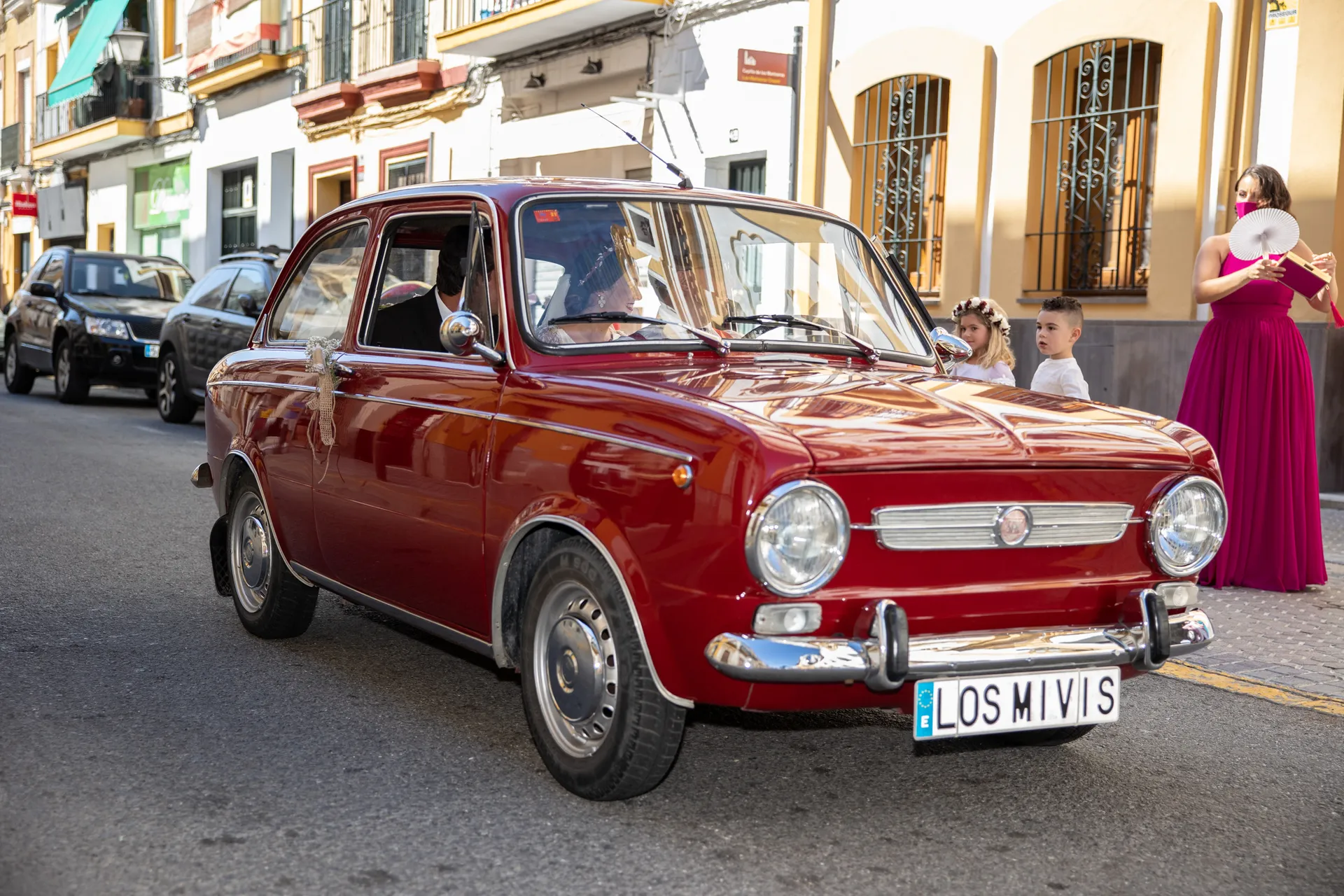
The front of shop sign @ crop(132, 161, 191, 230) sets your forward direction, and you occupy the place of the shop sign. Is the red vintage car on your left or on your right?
on your left

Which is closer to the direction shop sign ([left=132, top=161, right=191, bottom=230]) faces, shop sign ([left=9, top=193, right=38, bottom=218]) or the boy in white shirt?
the boy in white shirt

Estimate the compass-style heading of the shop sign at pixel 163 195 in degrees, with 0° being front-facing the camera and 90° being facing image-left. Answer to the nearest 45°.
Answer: approximately 45°

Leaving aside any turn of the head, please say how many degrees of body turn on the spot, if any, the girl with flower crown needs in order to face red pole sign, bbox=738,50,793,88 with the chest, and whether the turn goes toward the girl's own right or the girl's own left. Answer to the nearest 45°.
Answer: approximately 135° to the girl's own right

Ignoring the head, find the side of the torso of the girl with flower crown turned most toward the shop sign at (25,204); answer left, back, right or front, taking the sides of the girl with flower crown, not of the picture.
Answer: right

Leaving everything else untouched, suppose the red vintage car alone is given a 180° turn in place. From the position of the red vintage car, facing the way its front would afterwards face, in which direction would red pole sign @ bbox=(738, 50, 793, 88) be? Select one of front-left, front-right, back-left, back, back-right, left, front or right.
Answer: front-right
